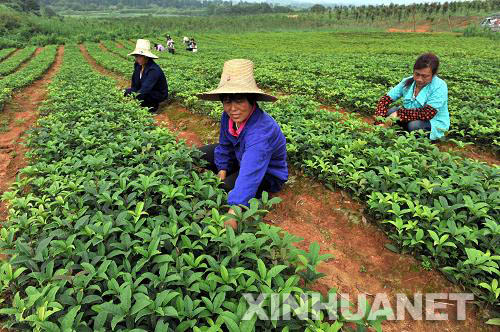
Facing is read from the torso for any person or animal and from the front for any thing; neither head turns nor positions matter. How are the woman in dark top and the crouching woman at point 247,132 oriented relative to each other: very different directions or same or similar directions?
same or similar directions

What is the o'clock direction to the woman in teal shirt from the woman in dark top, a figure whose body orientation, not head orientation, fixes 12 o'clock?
The woman in teal shirt is roughly at 9 o'clock from the woman in dark top.

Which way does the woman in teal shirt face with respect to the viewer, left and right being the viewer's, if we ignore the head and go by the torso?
facing the viewer and to the left of the viewer

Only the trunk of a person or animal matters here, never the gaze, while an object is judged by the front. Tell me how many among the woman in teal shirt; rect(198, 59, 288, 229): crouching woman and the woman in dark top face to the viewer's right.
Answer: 0

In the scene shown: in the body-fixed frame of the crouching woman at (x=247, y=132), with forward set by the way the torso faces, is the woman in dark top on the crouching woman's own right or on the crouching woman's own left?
on the crouching woman's own right

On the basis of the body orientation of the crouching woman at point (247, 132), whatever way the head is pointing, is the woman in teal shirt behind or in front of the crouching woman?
behind

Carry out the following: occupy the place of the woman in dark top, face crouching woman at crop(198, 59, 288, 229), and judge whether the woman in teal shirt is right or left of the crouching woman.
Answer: left

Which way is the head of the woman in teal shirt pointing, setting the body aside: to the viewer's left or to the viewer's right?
to the viewer's left

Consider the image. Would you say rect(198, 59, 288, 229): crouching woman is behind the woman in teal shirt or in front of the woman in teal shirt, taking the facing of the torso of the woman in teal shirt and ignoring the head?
in front
